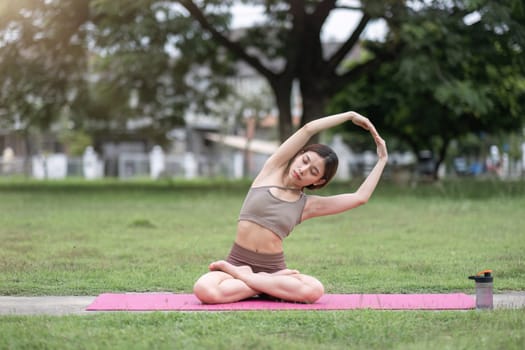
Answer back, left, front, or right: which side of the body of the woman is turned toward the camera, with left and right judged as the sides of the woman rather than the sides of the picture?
front

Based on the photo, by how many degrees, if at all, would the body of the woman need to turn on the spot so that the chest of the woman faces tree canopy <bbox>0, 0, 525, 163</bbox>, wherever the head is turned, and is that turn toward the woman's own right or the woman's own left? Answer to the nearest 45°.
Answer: approximately 180°

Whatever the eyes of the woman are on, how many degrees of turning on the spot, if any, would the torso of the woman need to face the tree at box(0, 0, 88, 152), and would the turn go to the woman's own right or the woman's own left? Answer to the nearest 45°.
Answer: approximately 180°

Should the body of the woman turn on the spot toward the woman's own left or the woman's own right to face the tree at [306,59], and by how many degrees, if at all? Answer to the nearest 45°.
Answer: approximately 180°

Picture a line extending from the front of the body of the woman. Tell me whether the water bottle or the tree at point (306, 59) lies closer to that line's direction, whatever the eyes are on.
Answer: the water bottle

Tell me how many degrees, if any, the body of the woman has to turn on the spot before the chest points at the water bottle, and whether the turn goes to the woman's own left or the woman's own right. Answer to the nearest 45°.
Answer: approximately 90° to the woman's own left

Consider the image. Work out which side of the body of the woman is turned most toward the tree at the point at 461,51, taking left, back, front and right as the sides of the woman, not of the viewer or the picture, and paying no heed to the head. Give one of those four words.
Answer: back
